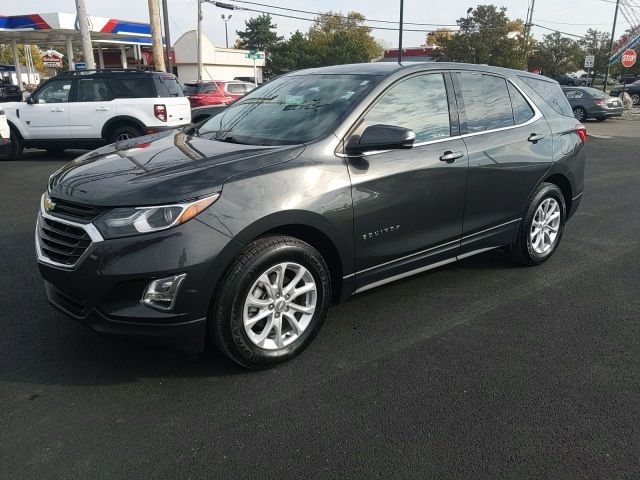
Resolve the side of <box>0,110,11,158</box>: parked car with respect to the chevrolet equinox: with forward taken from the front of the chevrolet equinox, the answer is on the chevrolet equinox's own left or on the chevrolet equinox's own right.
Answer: on the chevrolet equinox's own right

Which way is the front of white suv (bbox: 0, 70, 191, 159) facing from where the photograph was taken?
facing away from the viewer and to the left of the viewer

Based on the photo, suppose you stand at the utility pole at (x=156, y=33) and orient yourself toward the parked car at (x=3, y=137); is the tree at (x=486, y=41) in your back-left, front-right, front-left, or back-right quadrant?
back-left

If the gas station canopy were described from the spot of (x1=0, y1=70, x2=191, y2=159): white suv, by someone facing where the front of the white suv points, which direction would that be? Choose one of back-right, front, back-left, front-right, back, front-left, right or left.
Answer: front-right

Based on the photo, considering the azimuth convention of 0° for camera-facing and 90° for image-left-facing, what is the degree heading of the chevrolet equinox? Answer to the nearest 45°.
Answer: approximately 45°
